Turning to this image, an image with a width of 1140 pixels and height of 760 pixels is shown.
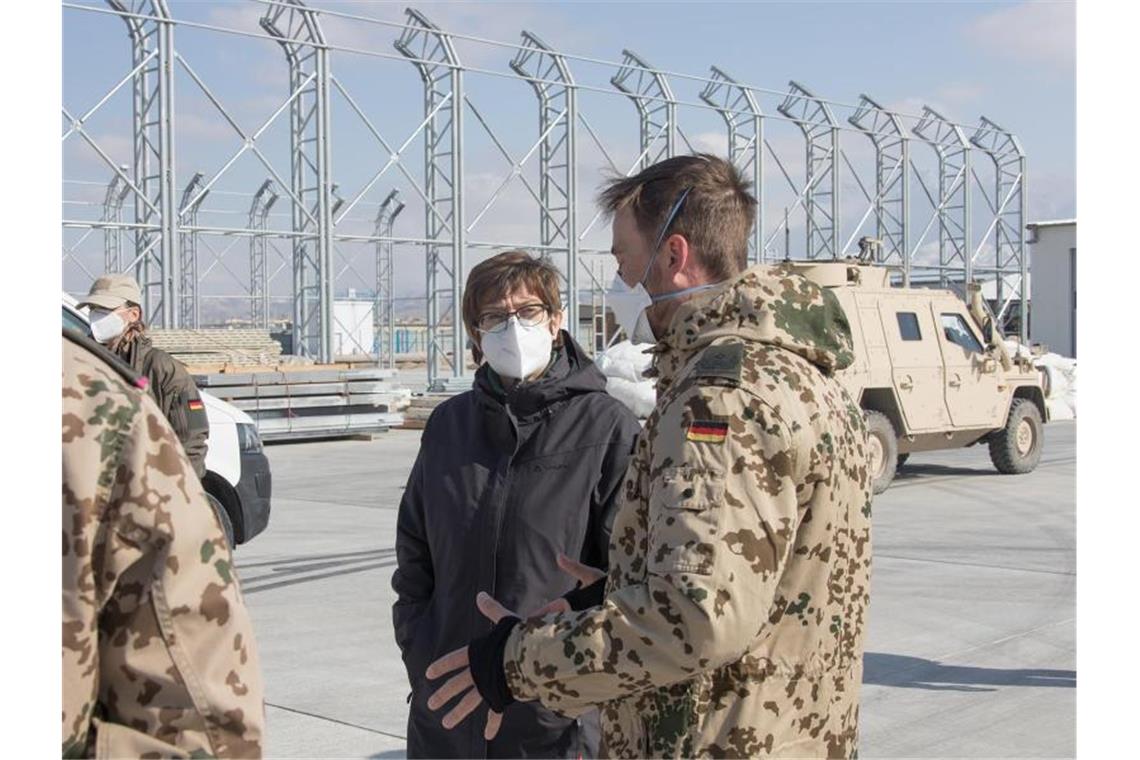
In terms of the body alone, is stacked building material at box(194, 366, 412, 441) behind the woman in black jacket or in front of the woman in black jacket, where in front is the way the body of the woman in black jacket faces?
behind

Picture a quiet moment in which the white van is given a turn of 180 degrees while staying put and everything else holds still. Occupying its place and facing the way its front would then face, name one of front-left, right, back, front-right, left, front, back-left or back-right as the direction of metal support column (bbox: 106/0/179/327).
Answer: front-right

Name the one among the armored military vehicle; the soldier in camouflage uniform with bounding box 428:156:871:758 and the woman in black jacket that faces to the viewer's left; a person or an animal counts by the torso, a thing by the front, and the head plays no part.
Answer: the soldier in camouflage uniform

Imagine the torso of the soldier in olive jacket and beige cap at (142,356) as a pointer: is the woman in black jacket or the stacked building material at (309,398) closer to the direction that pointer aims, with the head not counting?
the woman in black jacket

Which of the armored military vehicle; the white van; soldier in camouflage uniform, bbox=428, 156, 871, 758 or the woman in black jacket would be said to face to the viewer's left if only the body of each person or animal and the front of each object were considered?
the soldier in camouflage uniform

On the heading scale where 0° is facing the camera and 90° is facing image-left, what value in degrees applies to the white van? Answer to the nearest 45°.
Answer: approximately 315°

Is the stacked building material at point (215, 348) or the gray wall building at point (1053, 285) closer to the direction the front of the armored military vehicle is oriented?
the gray wall building

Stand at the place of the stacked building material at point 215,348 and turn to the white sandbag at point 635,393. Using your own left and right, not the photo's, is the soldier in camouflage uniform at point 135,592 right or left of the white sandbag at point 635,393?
right

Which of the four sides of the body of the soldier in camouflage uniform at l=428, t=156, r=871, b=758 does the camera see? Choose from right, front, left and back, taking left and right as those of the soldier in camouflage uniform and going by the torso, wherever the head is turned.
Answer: left
